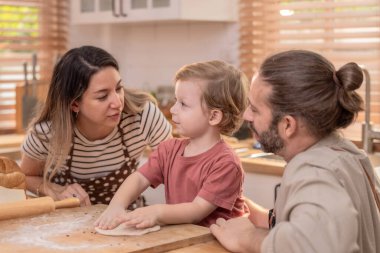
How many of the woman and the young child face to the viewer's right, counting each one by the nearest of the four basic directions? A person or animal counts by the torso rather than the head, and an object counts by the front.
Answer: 0

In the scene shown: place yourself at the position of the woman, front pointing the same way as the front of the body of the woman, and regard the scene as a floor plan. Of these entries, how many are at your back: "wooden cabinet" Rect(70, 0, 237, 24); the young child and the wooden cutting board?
1

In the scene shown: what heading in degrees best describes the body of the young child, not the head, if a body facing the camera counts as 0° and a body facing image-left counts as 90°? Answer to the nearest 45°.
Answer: approximately 45°

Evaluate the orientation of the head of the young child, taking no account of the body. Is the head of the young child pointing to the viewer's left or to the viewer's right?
to the viewer's left

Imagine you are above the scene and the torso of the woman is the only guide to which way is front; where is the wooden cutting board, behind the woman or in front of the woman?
in front

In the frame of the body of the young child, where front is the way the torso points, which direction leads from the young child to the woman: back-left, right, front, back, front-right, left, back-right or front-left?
right

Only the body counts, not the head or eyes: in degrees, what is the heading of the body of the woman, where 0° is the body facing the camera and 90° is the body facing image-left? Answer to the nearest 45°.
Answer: approximately 0°

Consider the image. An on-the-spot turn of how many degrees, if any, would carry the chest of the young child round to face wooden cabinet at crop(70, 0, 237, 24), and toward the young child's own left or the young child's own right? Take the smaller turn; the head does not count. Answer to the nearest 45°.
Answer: approximately 135° to the young child's own right
